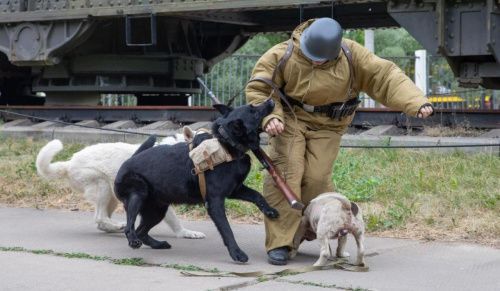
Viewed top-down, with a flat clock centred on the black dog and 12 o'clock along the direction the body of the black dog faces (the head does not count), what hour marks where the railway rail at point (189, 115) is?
The railway rail is roughly at 9 o'clock from the black dog.

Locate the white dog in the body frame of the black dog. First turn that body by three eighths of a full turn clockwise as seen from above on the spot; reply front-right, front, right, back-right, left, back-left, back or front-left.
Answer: right

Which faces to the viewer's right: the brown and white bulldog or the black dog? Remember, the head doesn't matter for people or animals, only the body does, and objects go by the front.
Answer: the black dog

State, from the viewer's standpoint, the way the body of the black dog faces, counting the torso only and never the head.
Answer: to the viewer's right

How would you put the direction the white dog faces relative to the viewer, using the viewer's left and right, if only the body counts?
facing to the right of the viewer

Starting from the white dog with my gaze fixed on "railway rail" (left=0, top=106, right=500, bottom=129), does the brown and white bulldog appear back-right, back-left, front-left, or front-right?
back-right

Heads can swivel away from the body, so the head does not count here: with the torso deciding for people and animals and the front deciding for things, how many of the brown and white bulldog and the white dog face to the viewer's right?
1

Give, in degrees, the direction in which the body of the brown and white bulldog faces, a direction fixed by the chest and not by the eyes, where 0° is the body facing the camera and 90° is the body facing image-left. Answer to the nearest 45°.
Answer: approximately 135°

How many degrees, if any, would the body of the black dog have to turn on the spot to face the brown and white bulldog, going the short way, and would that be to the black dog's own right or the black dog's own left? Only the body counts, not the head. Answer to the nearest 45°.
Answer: approximately 45° to the black dog's own right

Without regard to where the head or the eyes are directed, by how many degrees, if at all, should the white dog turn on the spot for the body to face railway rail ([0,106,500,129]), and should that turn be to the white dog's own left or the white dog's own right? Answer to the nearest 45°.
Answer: approximately 90° to the white dog's own left

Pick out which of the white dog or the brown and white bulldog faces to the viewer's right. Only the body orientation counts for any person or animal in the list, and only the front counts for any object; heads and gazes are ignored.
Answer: the white dog
